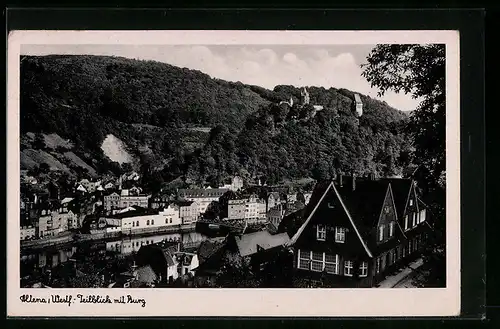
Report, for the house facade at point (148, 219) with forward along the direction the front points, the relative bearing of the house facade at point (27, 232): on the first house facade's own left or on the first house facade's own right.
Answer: on the first house facade's own right

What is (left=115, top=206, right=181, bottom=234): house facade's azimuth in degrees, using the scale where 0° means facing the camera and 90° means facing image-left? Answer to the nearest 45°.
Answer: approximately 0°

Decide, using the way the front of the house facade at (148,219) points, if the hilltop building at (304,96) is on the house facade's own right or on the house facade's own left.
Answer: on the house facade's own left
